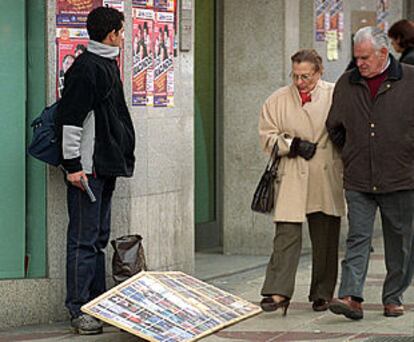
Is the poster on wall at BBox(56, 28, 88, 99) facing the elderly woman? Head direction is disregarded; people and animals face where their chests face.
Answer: no

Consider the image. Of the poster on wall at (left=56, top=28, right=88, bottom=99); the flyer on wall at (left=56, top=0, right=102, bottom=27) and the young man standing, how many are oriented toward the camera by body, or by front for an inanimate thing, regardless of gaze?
2

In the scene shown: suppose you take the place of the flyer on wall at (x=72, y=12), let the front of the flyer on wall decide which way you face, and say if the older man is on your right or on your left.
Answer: on your left

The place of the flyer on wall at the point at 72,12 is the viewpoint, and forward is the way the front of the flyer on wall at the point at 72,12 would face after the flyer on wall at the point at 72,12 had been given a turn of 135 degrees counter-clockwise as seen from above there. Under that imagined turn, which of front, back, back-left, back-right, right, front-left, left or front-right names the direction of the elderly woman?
front-right

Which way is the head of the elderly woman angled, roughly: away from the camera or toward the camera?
toward the camera

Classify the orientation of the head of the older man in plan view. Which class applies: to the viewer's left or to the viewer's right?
to the viewer's left

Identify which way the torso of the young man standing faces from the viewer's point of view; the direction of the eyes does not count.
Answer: to the viewer's right

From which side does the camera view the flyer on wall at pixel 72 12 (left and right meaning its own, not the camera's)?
front

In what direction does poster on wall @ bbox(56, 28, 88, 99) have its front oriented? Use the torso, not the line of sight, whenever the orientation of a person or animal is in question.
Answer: toward the camera

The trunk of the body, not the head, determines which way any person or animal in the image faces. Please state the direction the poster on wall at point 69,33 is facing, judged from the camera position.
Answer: facing the viewer

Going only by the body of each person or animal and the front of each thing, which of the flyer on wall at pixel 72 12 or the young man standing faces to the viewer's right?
the young man standing
